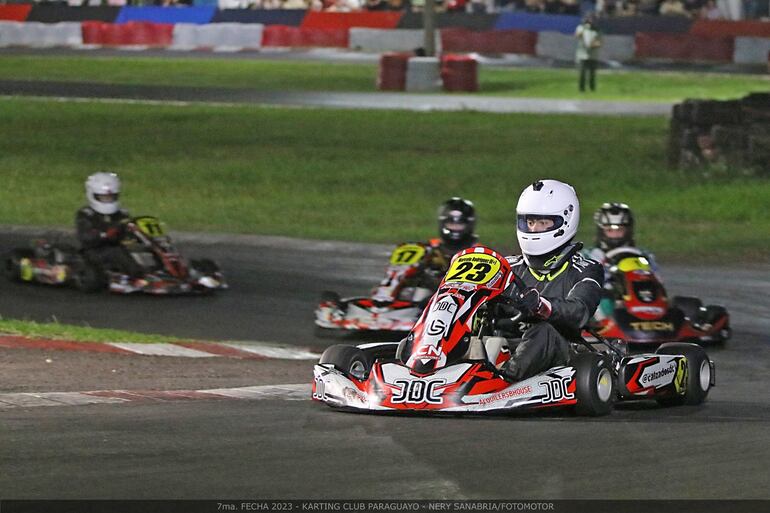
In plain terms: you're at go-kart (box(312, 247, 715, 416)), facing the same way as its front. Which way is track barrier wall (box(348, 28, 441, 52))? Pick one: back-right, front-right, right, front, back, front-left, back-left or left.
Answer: back-right

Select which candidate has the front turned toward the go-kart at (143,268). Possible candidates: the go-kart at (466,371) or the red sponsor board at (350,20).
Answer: the red sponsor board

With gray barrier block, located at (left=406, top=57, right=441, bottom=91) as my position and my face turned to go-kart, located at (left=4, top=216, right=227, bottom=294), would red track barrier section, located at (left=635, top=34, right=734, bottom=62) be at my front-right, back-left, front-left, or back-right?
back-left

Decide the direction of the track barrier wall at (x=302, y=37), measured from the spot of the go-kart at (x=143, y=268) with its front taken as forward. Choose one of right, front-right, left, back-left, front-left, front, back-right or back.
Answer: back-left

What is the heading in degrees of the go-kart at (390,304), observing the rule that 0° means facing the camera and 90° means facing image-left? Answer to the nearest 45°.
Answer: approximately 45°

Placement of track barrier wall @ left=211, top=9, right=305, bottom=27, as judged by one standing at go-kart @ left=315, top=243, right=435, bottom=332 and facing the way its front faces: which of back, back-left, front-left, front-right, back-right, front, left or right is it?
back-right

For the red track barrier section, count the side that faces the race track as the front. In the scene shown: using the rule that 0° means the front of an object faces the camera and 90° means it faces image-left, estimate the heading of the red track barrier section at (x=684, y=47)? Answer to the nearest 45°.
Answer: approximately 0°

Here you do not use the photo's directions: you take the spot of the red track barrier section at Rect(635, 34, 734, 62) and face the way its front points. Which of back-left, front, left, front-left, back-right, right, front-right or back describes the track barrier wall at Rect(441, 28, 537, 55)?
right

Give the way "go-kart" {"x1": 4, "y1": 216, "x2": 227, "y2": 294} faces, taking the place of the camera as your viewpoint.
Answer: facing the viewer and to the right of the viewer

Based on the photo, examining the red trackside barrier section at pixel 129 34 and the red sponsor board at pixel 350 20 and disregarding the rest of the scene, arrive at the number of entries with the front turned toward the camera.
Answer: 2

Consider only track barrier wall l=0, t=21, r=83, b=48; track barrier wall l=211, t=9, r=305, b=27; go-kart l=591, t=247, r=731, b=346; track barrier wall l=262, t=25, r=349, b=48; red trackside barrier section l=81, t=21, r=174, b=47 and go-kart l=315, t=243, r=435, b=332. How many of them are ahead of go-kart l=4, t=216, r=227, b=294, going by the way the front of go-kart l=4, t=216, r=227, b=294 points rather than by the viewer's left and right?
2
